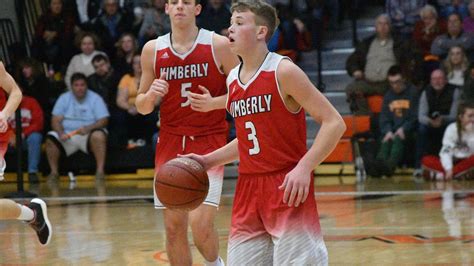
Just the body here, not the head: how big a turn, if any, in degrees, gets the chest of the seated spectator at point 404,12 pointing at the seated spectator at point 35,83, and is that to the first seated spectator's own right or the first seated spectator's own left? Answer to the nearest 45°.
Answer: approximately 90° to the first seated spectator's own right

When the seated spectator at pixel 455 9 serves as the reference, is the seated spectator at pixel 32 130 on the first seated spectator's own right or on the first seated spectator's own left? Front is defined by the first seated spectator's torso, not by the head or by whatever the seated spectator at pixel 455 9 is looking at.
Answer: on the first seated spectator's own right

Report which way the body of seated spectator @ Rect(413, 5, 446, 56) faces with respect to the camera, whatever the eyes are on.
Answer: toward the camera

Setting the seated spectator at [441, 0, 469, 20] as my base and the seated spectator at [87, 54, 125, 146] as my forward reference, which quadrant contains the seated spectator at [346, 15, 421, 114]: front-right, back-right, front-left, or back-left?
front-left

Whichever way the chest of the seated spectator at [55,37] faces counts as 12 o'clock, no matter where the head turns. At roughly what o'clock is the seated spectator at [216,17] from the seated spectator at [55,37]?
the seated spectator at [216,17] is roughly at 10 o'clock from the seated spectator at [55,37].

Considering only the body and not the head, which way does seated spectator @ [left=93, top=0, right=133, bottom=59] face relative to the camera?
toward the camera

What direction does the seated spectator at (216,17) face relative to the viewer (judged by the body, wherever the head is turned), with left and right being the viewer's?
facing the viewer

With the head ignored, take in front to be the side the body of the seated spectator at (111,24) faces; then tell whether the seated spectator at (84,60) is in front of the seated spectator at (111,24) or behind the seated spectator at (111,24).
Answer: in front

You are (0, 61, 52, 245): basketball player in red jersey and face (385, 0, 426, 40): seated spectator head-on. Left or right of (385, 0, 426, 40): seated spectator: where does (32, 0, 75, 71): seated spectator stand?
left

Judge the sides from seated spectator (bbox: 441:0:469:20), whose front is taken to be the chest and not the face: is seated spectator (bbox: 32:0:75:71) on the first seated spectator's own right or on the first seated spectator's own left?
on the first seated spectator's own right

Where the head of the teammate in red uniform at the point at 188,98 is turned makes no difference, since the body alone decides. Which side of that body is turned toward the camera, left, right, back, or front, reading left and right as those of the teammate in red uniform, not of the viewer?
front

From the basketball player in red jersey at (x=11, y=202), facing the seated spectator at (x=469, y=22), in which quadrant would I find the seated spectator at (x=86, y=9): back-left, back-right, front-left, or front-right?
front-left

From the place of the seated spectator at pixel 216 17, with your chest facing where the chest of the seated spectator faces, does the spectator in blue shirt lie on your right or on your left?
on your right
